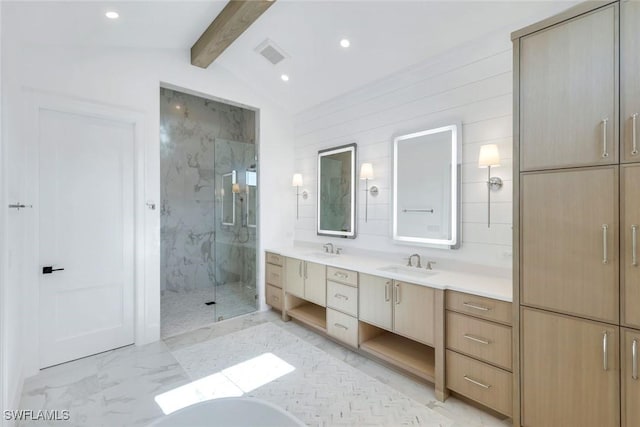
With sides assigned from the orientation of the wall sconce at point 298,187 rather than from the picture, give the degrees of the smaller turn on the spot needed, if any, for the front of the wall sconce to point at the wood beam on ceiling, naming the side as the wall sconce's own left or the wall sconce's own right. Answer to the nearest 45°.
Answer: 0° — it already faces it

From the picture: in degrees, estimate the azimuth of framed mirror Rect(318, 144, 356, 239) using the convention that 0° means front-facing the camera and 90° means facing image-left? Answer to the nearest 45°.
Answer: approximately 45°

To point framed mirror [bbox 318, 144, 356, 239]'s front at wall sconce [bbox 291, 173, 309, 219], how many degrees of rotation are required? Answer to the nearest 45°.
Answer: approximately 90° to its right

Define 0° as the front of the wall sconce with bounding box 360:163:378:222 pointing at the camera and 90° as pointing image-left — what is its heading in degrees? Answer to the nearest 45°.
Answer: approximately 45°

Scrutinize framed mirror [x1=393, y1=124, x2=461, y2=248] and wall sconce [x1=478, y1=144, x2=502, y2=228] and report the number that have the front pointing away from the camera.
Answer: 0

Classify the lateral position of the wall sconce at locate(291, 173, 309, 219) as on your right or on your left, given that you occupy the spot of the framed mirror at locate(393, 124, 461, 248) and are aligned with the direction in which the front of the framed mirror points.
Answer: on your right

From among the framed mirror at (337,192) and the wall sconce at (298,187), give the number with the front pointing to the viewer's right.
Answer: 0

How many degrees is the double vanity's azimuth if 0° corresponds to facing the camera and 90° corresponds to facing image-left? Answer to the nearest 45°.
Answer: approximately 45°

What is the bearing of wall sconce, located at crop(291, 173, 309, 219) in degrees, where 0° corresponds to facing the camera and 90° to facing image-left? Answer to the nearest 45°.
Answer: approximately 45°
